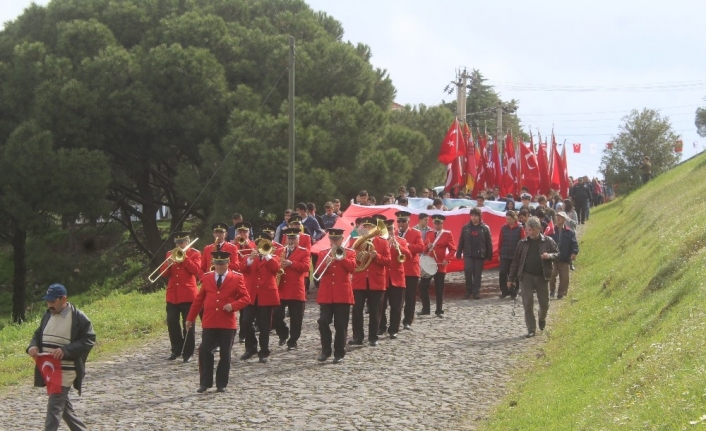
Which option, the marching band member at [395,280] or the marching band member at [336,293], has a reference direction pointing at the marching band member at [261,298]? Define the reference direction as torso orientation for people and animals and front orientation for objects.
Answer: the marching band member at [395,280]

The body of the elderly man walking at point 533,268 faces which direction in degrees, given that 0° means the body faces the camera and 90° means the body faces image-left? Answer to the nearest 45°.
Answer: approximately 0°

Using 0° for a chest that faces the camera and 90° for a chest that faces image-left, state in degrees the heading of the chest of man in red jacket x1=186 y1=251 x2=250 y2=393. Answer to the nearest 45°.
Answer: approximately 0°

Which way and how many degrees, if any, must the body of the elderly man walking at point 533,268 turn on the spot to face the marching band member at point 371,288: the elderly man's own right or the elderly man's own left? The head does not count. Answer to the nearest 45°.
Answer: approximately 90° to the elderly man's own right

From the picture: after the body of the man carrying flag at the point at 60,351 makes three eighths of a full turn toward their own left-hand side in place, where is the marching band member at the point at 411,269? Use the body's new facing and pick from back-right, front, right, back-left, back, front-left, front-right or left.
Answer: front-left
